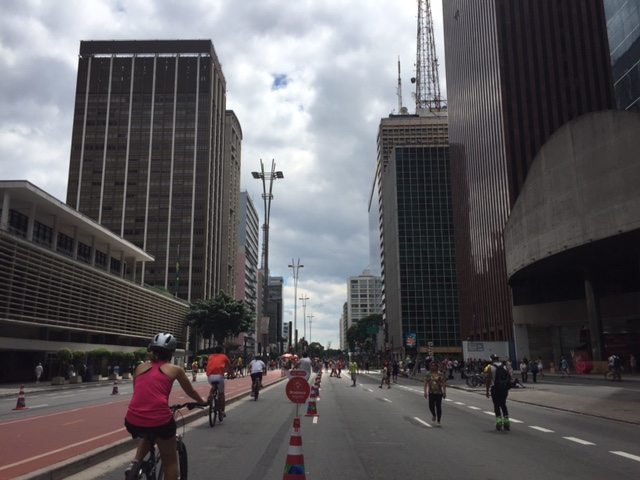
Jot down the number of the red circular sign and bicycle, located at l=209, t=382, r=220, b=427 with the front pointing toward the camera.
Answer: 1

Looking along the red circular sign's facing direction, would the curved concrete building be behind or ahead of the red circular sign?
behind

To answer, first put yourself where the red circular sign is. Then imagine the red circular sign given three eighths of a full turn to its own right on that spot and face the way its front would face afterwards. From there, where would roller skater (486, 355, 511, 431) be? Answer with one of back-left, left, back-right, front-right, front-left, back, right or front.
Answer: right

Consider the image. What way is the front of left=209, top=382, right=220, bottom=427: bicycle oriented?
away from the camera

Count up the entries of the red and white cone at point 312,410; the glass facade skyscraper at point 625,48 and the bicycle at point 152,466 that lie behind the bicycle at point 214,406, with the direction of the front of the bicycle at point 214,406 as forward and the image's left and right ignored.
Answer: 1

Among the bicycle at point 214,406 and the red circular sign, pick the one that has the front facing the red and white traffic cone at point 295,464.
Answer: the red circular sign

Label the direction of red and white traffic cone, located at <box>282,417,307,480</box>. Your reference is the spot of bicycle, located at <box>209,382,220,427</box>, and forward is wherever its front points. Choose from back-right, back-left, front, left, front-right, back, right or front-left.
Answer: back

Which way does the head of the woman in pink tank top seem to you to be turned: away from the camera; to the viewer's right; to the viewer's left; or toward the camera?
away from the camera

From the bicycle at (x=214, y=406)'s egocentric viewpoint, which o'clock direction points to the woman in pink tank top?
The woman in pink tank top is roughly at 6 o'clock from the bicycle.

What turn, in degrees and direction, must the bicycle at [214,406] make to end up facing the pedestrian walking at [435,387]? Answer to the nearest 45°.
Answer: approximately 90° to its right

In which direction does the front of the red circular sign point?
toward the camera

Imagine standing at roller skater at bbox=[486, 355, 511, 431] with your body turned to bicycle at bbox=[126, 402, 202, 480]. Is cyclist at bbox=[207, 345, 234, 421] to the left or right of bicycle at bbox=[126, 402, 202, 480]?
right

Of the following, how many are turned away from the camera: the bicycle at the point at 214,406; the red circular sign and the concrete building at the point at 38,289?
1

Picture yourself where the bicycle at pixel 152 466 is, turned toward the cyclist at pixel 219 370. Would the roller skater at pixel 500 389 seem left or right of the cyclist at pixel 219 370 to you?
right

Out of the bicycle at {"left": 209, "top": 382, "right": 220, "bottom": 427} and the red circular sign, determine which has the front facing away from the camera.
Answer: the bicycle

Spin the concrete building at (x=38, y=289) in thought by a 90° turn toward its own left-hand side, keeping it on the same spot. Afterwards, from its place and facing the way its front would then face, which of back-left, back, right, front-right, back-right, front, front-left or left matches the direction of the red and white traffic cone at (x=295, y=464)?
back-right

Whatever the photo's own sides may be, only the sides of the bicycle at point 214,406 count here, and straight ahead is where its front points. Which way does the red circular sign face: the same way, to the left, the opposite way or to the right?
the opposite way

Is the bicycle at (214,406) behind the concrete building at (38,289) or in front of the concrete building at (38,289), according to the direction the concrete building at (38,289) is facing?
in front

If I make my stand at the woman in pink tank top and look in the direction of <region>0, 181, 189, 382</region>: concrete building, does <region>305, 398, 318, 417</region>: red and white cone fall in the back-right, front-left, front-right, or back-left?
front-right
